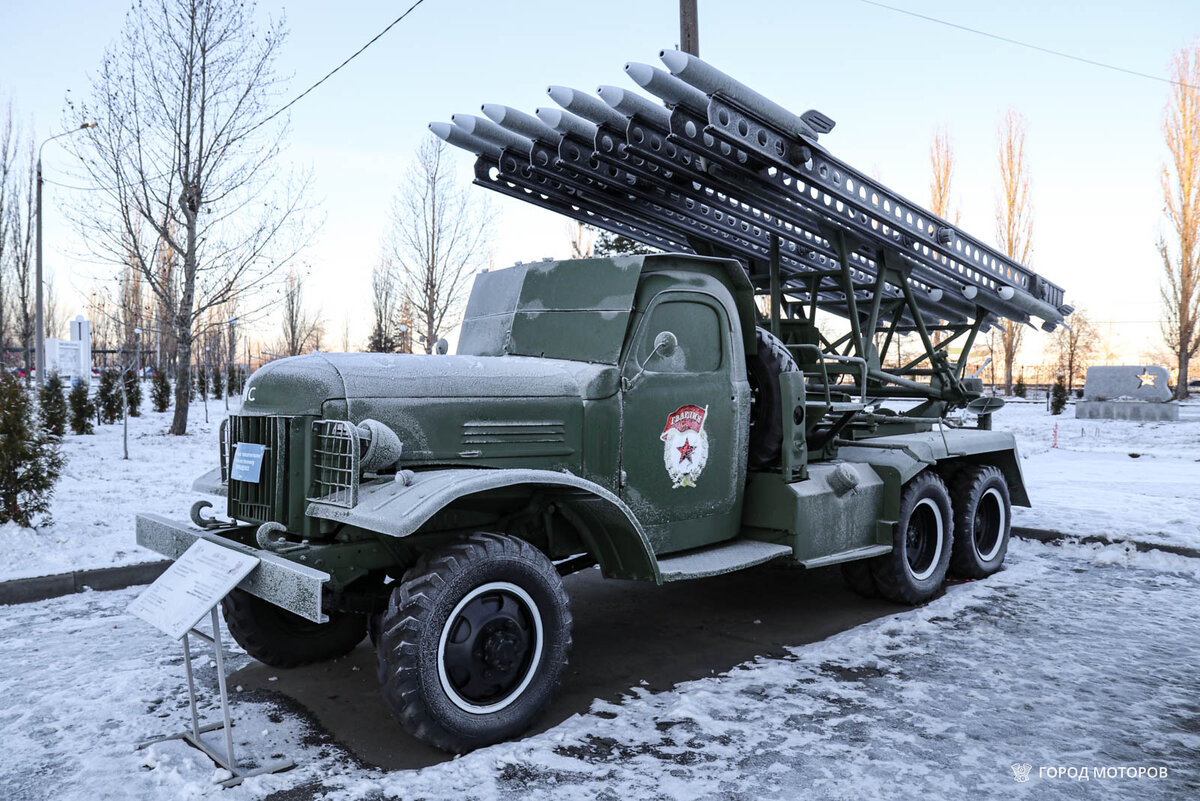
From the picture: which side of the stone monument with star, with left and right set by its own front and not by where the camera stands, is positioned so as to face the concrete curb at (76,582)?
front

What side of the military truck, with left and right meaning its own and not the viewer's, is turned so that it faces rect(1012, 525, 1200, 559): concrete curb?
back

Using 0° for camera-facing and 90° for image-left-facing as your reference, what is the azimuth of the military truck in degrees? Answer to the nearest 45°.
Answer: approximately 45°

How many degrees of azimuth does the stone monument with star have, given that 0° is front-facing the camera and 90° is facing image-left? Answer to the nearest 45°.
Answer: approximately 0°

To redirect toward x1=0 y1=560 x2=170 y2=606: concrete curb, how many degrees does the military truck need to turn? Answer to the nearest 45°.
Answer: approximately 45° to its right

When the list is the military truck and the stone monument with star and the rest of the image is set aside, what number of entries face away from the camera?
0

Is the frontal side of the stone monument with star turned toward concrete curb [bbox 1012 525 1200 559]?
yes

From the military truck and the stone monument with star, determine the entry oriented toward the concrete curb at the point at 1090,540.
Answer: the stone monument with star

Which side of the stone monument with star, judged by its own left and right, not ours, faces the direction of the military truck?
front

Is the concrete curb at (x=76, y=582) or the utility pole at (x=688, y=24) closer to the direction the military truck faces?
the concrete curb
